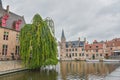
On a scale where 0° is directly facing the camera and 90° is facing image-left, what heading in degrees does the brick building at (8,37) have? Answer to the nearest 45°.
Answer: approximately 315°
